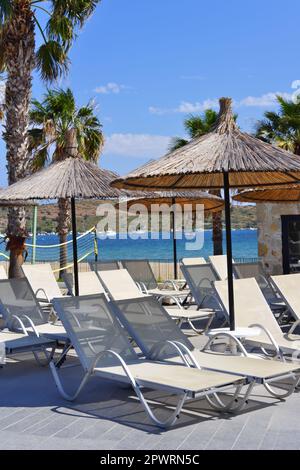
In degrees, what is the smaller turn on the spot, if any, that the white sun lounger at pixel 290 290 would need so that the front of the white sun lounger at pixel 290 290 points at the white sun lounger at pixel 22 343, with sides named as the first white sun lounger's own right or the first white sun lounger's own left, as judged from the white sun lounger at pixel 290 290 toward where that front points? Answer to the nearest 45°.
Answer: approximately 90° to the first white sun lounger's own right

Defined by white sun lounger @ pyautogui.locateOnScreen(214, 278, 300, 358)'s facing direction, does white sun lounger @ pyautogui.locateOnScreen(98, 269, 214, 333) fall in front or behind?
behind

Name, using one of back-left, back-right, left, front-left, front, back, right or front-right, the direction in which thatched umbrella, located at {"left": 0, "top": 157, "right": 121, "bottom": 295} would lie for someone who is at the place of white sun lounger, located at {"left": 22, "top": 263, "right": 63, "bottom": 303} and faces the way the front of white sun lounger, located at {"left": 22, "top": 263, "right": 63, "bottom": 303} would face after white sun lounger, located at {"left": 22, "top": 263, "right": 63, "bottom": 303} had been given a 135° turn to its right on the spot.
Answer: back

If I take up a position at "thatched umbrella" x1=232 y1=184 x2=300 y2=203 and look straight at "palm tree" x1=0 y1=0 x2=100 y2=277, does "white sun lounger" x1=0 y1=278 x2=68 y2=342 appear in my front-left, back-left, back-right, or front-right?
front-left

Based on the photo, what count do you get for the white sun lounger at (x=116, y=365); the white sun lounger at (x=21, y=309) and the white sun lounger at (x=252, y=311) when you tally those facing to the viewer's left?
0

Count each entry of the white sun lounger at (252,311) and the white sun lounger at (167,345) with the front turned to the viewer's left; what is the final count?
0

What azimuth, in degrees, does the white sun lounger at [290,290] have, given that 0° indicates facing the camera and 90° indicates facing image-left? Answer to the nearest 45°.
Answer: approximately 315°

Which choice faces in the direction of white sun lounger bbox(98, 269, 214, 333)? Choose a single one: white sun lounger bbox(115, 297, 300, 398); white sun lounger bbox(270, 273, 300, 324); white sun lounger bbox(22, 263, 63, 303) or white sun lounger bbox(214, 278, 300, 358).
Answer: white sun lounger bbox(22, 263, 63, 303)

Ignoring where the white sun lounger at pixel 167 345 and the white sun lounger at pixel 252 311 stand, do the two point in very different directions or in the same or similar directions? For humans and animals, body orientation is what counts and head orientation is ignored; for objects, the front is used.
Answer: same or similar directions

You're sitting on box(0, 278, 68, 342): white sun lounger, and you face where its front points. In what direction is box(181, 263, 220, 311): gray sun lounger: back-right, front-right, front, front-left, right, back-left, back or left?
left

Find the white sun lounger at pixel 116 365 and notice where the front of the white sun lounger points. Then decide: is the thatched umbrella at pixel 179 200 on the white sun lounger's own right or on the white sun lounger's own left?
on the white sun lounger's own left

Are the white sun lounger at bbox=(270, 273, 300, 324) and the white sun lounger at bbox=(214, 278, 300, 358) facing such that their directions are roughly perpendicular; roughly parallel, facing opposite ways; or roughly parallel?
roughly parallel

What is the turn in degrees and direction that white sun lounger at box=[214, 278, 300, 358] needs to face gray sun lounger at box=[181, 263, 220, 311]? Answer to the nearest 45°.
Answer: approximately 135° to its left

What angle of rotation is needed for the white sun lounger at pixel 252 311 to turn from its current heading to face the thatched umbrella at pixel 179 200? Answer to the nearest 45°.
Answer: approximately 135° to its left
